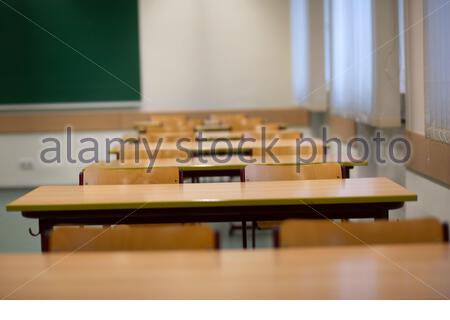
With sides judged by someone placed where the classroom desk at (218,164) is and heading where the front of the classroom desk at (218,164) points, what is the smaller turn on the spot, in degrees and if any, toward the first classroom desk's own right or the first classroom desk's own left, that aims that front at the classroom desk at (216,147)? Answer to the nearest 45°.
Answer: approximately 180°

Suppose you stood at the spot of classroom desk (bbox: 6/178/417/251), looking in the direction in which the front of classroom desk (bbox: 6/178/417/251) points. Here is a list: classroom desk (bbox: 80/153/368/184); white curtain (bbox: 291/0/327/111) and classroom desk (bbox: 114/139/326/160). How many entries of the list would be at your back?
3

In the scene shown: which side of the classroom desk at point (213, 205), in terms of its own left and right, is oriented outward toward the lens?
front

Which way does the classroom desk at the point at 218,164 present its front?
toward the camera

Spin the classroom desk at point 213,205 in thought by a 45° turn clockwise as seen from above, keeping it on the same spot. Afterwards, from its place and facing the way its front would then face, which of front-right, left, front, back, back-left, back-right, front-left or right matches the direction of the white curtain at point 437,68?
back

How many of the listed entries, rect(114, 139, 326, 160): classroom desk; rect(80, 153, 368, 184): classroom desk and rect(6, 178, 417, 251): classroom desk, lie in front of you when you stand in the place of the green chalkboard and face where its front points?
3

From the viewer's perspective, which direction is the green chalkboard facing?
toward the camera

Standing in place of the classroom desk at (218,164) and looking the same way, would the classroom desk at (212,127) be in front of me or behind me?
behind

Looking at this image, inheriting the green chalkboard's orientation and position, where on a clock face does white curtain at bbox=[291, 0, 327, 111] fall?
The white curtain is roughly at 10 o'clock from the green chalkboard.

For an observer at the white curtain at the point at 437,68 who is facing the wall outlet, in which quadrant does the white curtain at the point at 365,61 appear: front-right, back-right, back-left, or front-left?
front-right

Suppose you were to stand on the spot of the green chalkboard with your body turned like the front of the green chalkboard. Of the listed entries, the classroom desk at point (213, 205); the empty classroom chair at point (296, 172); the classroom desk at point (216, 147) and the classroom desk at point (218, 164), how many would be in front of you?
4

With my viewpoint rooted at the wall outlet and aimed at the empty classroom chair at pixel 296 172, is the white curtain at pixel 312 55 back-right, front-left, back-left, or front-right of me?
front-left
